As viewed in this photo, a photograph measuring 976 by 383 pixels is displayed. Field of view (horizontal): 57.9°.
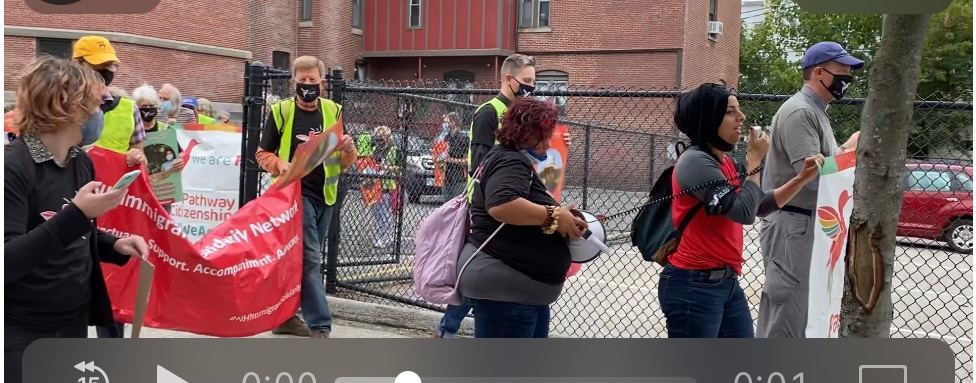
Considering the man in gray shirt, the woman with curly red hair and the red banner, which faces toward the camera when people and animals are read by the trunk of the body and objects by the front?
the red banner

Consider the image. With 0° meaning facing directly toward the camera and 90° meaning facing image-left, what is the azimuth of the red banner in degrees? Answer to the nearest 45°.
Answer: approximately 0°

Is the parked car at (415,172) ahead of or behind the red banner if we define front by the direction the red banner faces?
behind

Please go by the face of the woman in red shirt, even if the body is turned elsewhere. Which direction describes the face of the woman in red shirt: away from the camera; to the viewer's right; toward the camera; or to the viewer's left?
to the viewer's right

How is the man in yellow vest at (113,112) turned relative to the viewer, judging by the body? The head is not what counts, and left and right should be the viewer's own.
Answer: facing the viewer and to the right of the viewer

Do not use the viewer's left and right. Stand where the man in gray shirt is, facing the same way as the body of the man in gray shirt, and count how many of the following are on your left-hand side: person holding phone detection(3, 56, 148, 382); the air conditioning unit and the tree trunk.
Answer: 1
